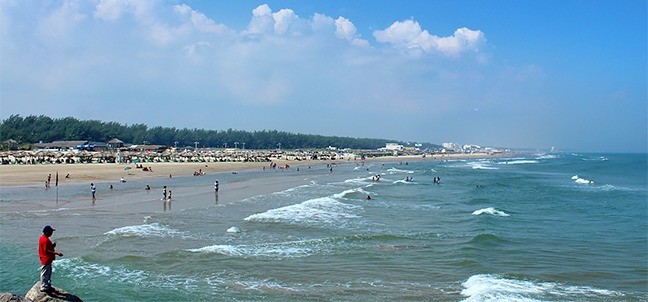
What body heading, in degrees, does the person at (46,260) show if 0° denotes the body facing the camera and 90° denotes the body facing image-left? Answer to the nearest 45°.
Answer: approximately 270°

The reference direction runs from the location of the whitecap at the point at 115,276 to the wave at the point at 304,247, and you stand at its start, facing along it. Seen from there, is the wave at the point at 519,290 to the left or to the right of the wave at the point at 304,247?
right

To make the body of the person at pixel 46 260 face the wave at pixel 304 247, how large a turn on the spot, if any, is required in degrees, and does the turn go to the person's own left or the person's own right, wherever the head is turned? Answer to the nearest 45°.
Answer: approximately 45° to the person's own left

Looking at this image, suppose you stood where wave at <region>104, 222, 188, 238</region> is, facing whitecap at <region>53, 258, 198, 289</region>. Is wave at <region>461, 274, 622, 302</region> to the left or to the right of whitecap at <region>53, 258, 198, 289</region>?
left

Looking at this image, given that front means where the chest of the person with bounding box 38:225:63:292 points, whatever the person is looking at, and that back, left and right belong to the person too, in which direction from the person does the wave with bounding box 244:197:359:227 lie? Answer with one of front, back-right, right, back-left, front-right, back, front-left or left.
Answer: front-left

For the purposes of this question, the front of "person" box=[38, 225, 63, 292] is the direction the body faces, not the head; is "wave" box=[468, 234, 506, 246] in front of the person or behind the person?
in front

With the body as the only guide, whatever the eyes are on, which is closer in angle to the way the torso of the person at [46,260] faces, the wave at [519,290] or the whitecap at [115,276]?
the wave

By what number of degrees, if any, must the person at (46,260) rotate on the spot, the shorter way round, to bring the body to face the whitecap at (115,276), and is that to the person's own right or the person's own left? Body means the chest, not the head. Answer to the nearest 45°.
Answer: approximately 90° to the person's own left
